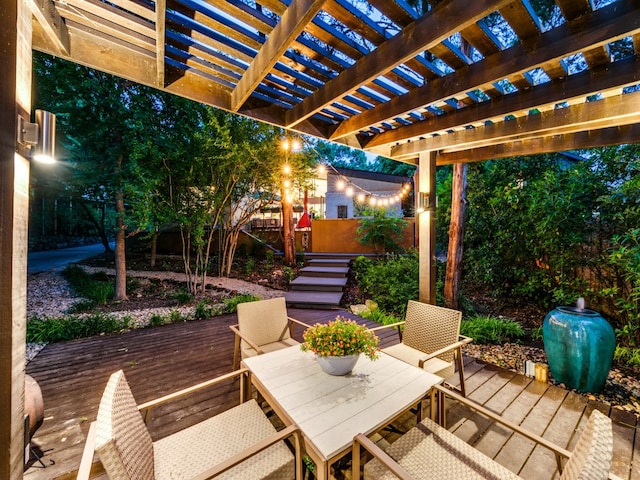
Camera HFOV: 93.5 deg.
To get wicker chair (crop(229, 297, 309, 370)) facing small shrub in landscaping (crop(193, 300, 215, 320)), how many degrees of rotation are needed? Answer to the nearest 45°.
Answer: approximately 180°

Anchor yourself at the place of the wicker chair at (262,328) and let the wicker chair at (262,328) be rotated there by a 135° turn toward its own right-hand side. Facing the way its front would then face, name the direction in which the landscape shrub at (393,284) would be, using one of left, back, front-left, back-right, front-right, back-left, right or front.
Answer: back-right

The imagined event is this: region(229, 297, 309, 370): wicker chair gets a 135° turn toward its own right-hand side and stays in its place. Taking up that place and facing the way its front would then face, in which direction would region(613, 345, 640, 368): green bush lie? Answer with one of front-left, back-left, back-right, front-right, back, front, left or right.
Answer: back

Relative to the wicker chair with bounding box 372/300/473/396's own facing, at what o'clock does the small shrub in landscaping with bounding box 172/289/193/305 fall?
The small shrub in landscaping is roughly at 2 o'clock from the wicker chair.

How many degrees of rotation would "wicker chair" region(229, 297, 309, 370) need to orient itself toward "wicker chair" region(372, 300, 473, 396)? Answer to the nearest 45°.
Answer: approximately 45° to its left

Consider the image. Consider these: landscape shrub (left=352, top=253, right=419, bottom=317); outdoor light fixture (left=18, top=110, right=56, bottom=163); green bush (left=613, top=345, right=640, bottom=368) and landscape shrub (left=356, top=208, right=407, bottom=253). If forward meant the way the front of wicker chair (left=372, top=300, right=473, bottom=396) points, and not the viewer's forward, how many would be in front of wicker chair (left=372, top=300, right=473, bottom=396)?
1

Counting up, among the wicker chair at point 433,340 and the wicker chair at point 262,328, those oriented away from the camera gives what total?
0

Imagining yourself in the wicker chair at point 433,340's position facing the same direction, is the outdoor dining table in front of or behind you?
in front

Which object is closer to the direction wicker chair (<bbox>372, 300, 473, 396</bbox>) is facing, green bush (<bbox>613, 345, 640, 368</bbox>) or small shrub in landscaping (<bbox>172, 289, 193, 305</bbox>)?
the small shrub in landscaping

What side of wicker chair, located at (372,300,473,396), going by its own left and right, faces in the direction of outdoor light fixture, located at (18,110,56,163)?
front

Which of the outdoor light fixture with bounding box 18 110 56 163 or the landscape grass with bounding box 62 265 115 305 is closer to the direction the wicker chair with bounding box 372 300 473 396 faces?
the outdoor light fixture

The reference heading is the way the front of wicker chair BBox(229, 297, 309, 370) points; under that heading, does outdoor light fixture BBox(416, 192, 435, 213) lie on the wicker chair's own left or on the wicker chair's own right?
on the wicker chair's own left

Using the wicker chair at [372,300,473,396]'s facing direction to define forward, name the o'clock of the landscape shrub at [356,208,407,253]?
The landscape shrub is roughly at 4 o'clock from the wicker chair.

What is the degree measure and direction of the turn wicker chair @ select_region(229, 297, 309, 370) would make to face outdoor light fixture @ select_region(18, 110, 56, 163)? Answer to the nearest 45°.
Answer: approximately 90° to its right

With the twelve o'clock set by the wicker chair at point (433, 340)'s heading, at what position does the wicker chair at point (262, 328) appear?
the wicker chair at point (262, 328) is roughly at 1 o'clock from the wicker chair at point (433, 340).

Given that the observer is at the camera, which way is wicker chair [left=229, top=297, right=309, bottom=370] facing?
facing the viewer and to the right of the viewer

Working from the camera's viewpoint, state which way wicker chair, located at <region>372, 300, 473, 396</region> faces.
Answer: facing the viewer and to the left of the viewer
